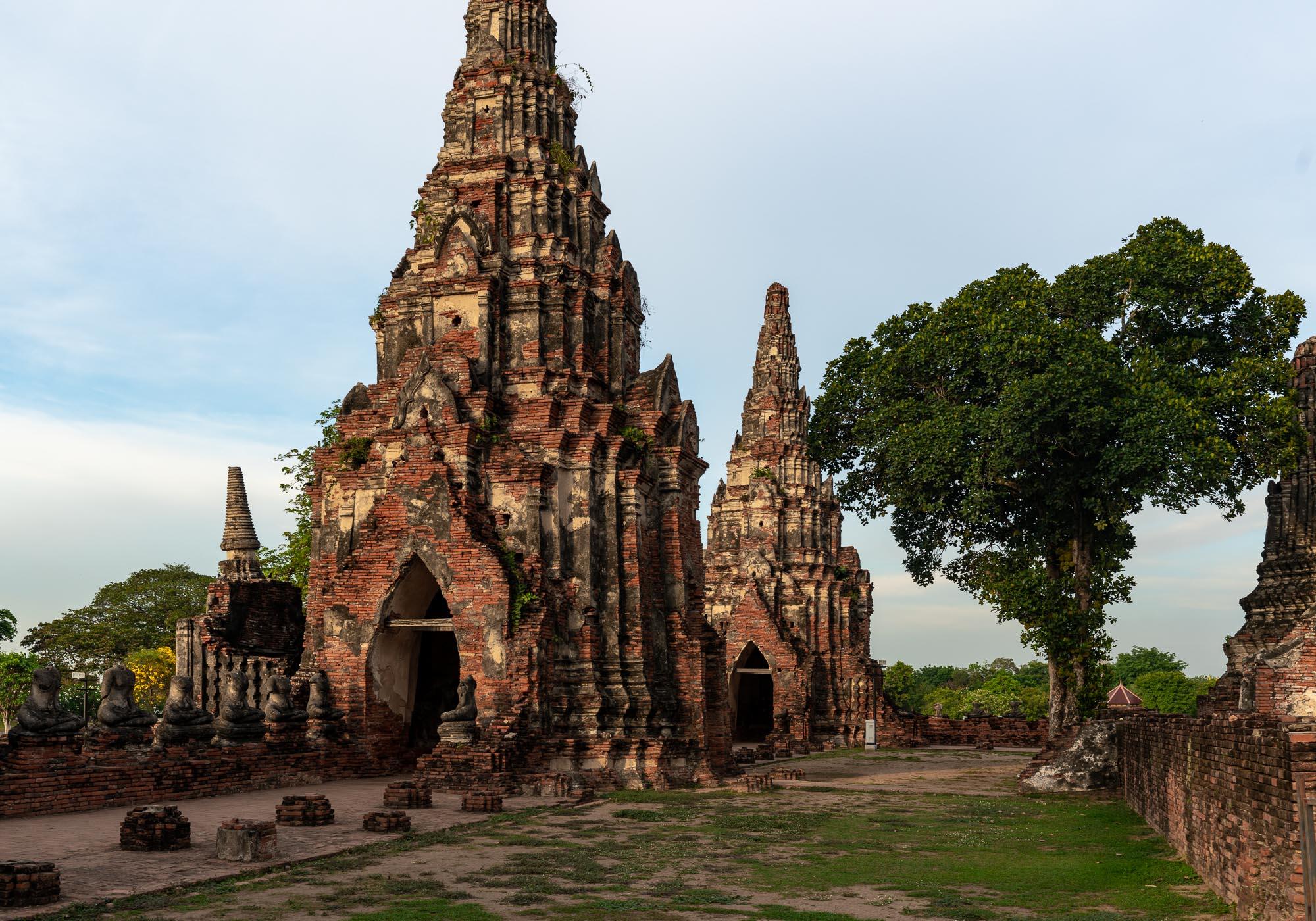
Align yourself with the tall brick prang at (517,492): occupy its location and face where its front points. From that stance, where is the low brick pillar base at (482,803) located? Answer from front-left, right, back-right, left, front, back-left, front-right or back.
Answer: front-left

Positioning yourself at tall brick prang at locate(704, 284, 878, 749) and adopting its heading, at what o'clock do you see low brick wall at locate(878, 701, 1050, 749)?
The low brick wall is roughly at 7 o'clock from the tall brick prang.

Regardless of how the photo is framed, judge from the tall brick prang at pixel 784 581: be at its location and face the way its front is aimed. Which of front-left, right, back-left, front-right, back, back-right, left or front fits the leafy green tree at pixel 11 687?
front-right

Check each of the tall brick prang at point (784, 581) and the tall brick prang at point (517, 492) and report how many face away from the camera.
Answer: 0

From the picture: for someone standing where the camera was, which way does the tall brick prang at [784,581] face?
facing the viewer and to the left of the viewer

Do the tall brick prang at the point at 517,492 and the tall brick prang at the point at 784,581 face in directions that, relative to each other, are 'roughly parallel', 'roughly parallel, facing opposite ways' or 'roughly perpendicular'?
roughly parallel

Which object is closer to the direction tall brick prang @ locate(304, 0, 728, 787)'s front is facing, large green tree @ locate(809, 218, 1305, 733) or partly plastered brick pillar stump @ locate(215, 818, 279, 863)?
the partly plastered brick pillar stump

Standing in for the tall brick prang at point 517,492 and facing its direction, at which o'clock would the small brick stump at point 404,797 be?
The small brick stump is roughly at 11 o'clock from the tall brick prang.

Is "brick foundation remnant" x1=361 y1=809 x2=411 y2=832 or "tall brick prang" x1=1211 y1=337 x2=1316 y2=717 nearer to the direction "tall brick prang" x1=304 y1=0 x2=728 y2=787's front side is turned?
the brick foundation remnant

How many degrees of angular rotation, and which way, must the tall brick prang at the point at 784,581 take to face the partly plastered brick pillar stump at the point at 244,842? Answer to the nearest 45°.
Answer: approximately 45° to its left

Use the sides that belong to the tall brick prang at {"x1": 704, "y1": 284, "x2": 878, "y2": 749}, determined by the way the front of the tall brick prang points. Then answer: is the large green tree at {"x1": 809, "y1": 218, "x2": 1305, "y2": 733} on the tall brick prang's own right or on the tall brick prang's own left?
on the tall brick prang's own left

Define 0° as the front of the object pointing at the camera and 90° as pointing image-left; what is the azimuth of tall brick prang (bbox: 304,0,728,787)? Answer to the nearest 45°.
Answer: approximately 45°

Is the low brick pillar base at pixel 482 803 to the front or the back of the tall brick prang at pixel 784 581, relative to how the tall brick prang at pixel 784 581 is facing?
to the front
